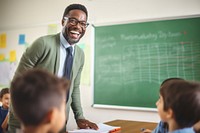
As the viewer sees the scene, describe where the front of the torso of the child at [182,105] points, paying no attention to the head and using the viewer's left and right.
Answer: facing away from the viewer and to the left of the viewer

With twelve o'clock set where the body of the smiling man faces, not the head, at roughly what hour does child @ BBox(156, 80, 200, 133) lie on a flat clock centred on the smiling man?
The child is roughly at 12 o'clock from the smiling man.

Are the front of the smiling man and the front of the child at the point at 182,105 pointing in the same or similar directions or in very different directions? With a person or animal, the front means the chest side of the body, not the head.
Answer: very different directions

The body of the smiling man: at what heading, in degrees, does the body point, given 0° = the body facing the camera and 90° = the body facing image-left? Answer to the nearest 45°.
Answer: approximately 315°

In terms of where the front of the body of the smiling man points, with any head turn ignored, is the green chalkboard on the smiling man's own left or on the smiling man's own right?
on the smiling man's own left

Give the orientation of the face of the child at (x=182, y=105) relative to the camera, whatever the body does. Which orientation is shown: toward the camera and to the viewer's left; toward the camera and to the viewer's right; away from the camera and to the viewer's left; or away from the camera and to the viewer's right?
away from the camera and to the viewer's left

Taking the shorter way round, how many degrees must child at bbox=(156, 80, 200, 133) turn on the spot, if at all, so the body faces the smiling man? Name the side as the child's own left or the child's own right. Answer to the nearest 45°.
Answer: approximately 45° to the child's own left

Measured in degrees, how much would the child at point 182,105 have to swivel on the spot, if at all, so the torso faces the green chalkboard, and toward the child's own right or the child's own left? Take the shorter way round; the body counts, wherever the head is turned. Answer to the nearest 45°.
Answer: approximately 45° to the child's own right
